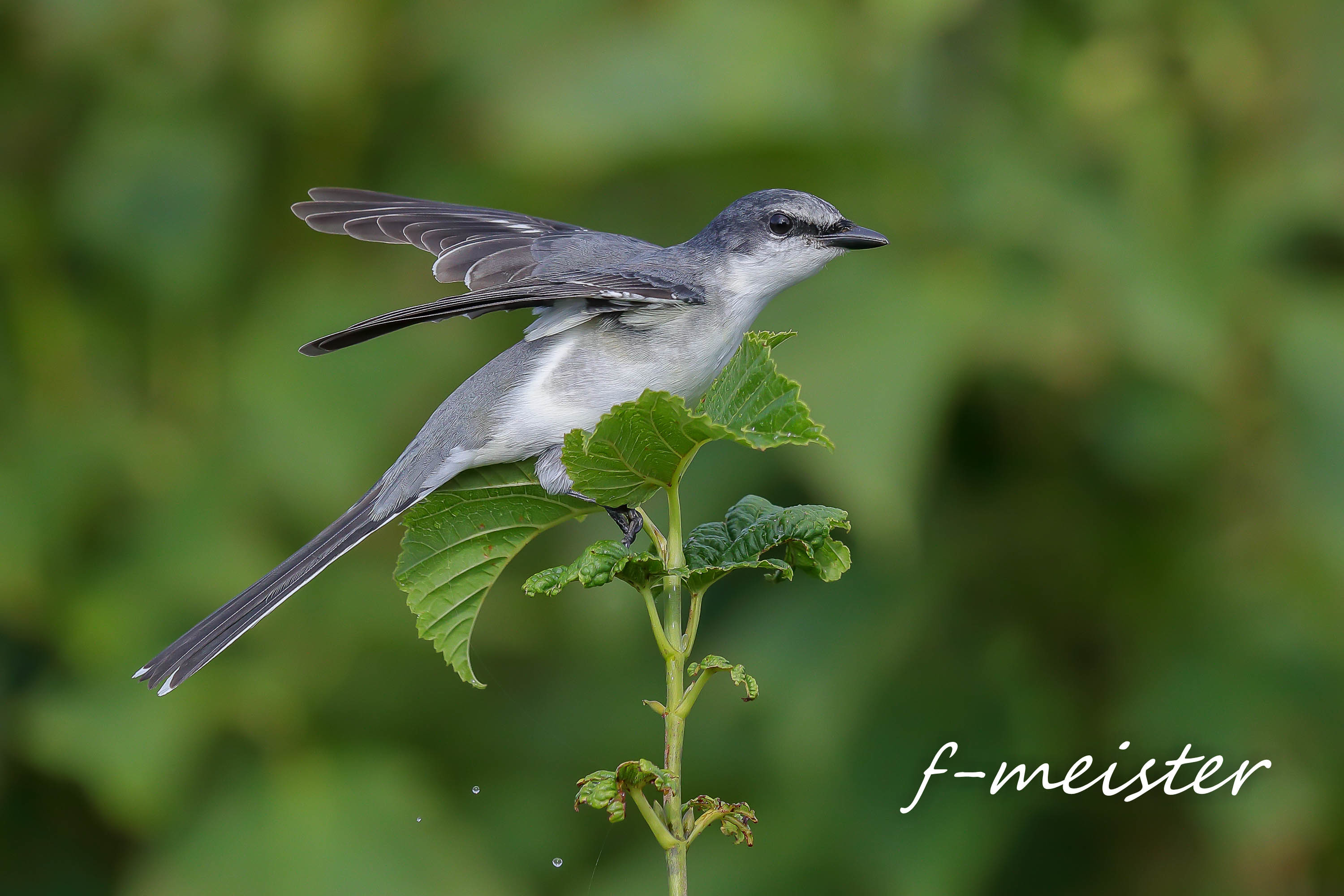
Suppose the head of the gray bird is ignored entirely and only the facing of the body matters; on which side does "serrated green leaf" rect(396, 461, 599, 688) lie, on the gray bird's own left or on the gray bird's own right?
on the gray bird's own right

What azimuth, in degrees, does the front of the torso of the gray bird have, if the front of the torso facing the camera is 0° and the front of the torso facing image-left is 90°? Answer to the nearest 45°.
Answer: approximately 270°

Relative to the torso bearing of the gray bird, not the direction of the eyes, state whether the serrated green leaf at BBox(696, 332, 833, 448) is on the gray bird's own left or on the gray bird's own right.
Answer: on the gray bird's own right

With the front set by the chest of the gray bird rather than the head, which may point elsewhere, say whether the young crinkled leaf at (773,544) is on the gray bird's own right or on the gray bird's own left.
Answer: on the gray bird's own right
